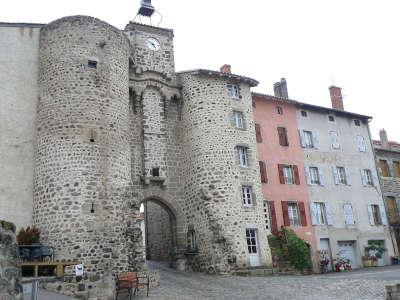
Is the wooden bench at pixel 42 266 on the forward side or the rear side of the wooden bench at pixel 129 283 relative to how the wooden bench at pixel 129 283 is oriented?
on the rear side

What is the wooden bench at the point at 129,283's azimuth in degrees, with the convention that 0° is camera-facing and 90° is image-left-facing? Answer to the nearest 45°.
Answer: approximately 315°

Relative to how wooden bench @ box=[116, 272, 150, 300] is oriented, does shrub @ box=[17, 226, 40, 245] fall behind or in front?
behind

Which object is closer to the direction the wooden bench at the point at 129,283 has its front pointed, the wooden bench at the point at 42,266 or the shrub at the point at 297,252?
the shrub

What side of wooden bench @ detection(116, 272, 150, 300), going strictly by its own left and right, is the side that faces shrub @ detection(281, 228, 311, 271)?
left
